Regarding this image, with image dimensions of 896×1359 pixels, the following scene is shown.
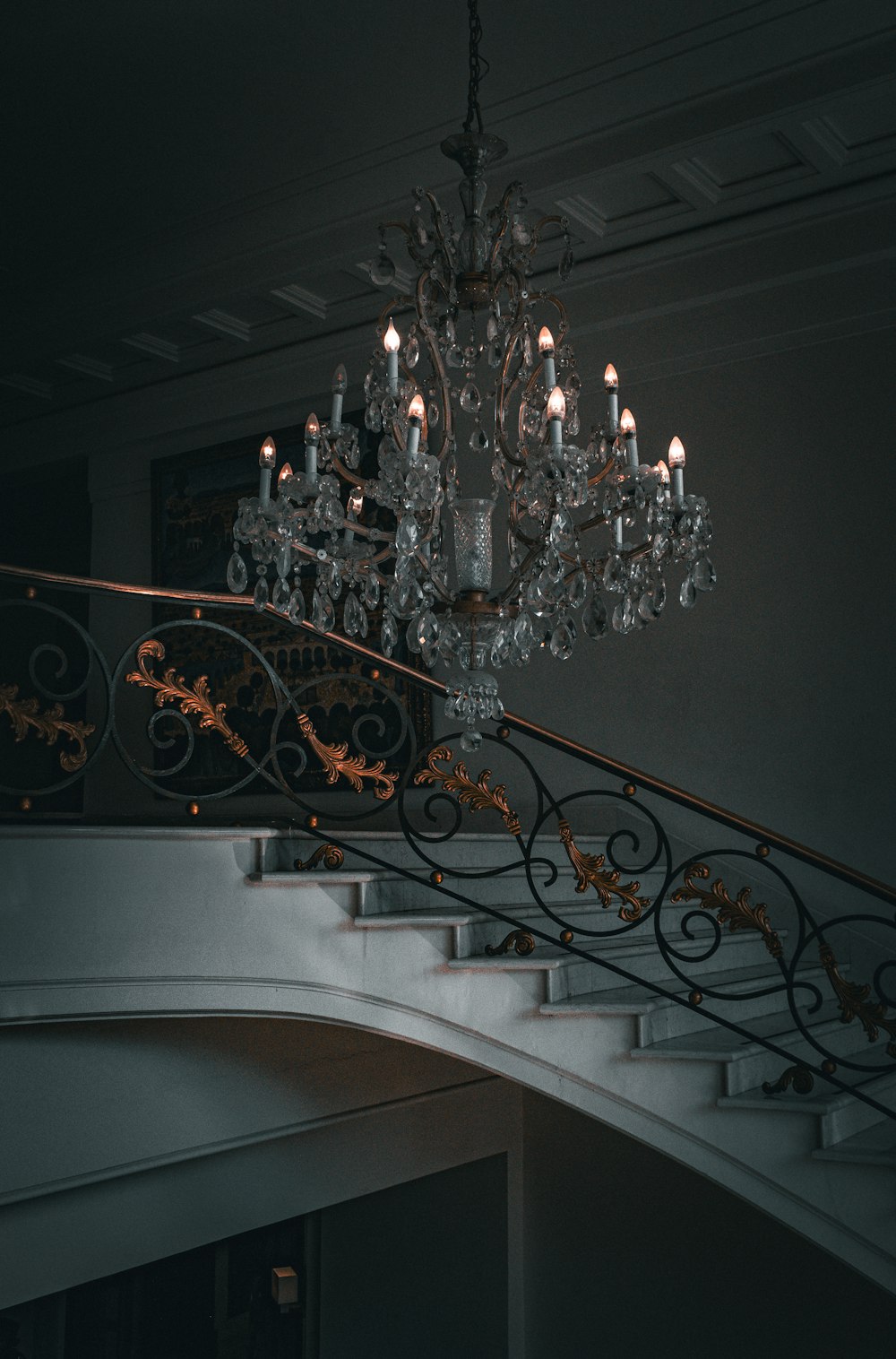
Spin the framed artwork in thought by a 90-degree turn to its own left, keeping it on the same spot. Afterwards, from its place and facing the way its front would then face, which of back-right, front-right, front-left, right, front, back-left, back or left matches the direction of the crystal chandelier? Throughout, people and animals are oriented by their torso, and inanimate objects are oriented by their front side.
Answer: front-right

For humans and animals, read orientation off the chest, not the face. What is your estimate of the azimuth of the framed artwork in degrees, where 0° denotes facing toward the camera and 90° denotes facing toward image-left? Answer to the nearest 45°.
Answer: approximately 45°

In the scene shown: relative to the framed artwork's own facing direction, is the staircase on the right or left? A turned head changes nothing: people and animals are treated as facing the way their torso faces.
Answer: on its left
